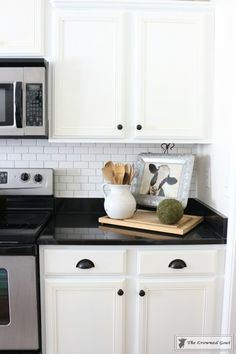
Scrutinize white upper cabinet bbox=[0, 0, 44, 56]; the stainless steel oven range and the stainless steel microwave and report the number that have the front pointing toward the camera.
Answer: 3

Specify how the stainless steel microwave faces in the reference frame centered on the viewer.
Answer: facing the viewer

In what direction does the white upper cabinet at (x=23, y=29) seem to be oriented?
toward the camera

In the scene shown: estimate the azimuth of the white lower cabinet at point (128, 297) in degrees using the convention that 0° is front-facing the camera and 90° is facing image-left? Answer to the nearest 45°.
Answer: approximately 0°

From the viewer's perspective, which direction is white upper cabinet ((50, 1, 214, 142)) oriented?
toward the camera
